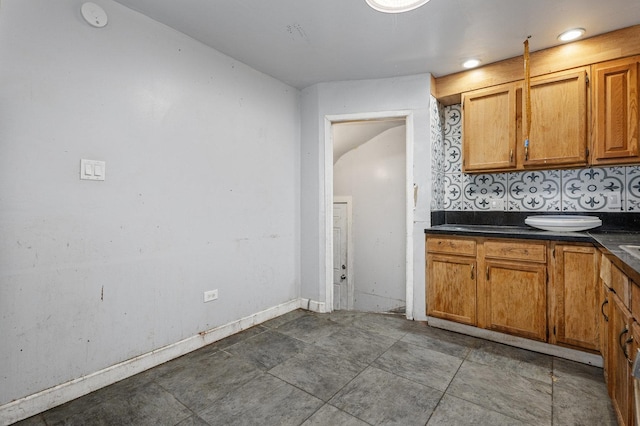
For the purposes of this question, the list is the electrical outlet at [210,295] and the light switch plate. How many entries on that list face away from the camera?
0

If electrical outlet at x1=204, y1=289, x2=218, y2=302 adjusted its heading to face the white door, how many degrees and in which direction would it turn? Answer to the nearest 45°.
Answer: approximately 90° to its left

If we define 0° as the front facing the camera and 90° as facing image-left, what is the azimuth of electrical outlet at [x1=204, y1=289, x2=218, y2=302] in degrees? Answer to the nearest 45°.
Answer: approximately 315°

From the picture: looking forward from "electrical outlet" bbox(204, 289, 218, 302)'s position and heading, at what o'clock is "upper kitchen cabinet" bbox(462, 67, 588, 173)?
The upper kitchen cabinet is roughly at 11 o'clock from the electrical outlet.

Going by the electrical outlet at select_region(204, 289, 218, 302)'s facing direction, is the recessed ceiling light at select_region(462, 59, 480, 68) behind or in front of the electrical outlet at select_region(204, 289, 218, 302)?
in front

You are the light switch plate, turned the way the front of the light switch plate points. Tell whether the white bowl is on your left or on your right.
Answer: on your left

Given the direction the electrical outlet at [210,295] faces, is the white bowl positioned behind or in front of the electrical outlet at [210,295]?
in front
